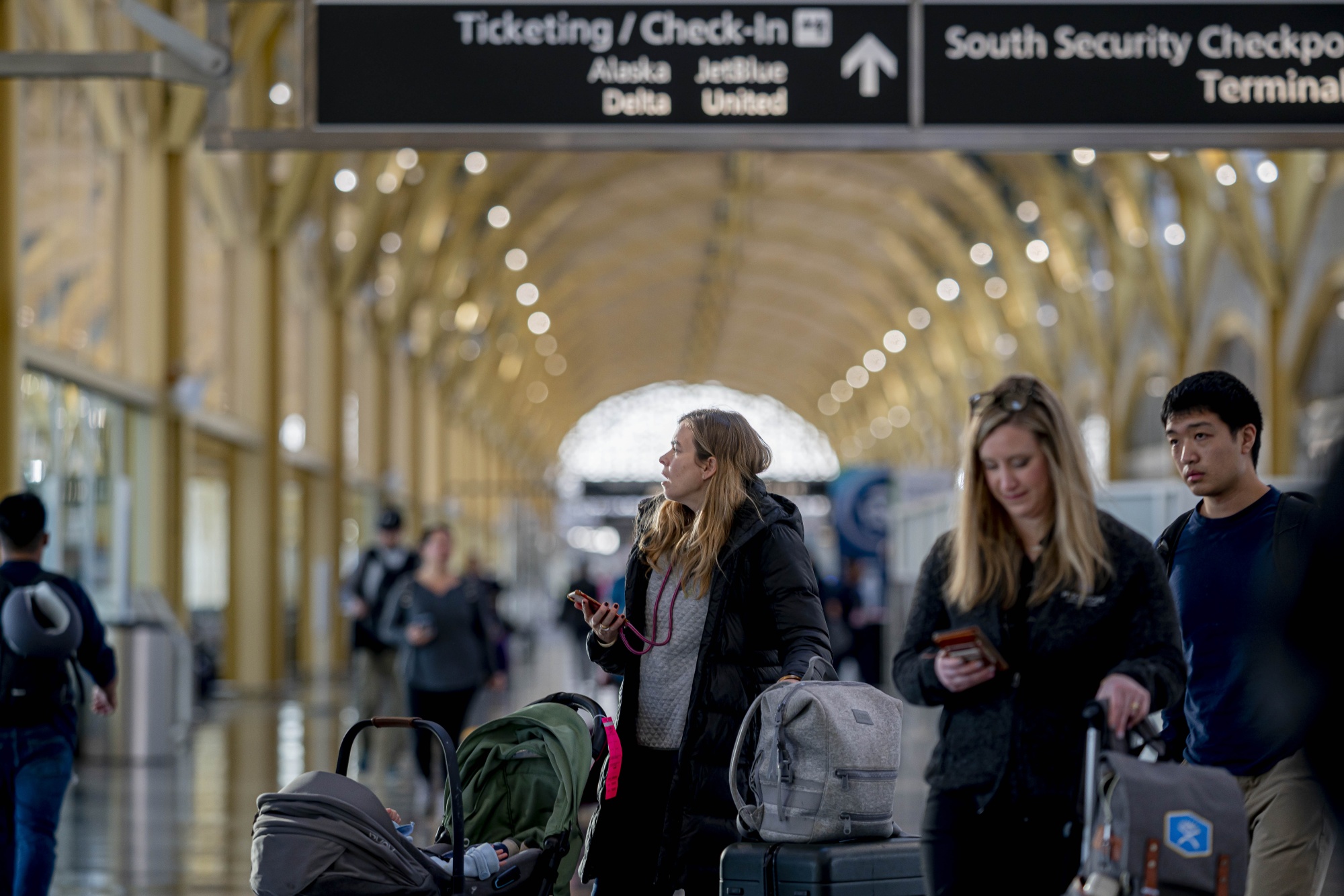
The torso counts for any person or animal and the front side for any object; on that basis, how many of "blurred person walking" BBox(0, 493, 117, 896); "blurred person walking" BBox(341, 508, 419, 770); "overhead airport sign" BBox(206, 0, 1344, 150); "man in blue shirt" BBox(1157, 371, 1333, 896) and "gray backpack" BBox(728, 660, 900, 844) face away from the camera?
1

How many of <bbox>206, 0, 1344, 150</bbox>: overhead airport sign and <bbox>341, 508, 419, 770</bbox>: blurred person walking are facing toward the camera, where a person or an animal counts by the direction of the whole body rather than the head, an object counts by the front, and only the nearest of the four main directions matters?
2

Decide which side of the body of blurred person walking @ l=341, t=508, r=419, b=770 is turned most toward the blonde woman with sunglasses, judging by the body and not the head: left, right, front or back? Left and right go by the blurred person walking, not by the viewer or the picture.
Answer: front

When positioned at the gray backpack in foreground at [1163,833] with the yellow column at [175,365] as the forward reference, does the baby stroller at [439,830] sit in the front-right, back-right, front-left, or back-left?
front-left

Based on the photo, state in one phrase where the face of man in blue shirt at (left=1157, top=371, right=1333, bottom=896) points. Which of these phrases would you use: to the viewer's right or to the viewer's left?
to the viewer's left

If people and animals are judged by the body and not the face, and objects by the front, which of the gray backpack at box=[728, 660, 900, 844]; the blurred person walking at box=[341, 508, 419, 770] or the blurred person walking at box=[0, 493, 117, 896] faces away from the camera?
the blurred person walking at box=[0, 493, 117, 896]

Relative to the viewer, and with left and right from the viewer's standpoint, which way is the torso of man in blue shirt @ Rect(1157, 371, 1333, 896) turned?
facing the viewer and to the left of the viewer

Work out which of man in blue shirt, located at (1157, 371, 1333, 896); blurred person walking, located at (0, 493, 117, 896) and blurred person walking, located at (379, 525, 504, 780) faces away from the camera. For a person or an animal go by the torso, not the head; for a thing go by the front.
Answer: blurred person walking, located at (0, 493, 117, 896)

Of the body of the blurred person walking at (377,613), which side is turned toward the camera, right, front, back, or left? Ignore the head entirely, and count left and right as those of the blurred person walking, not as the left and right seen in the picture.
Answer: front

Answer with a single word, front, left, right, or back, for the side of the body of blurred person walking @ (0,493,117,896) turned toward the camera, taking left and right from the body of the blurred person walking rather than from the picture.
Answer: back

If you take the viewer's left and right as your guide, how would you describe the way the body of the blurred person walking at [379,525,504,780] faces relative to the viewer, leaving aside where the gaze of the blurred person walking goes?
facing the viewer

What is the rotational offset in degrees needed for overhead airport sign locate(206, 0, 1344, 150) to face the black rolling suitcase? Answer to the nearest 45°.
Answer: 0° — it already faces it

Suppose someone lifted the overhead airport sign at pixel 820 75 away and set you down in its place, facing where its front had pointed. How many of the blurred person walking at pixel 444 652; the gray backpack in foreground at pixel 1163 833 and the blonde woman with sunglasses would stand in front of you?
2

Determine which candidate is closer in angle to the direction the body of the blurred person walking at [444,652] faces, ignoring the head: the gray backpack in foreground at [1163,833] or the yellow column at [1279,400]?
the gray backpack in foreground

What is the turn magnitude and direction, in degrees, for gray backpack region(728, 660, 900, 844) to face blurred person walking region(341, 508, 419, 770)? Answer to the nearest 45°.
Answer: approximately 135° to its left

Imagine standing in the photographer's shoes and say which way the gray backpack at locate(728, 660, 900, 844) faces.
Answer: facing the viewer and to the right of the viewer
